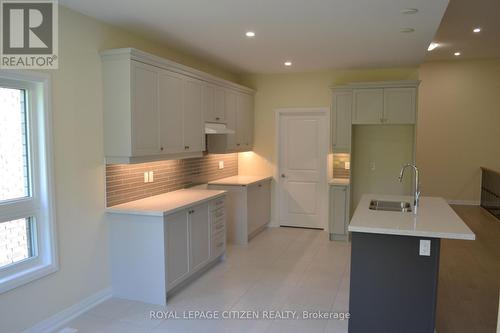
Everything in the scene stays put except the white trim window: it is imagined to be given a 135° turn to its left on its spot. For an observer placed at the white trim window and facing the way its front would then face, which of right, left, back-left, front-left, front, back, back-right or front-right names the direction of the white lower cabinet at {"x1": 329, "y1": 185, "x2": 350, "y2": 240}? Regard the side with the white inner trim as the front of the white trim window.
right

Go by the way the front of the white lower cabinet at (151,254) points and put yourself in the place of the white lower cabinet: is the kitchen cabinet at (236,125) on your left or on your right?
on your left

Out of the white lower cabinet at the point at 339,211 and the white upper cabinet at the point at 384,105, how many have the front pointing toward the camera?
2

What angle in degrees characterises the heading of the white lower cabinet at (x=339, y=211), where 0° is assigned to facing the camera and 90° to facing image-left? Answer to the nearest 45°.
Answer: approximately 0°

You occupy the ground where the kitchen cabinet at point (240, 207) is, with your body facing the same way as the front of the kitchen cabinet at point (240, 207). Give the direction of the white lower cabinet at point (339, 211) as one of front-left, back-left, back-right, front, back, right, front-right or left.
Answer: front-left

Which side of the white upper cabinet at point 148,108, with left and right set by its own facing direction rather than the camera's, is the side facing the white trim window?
right

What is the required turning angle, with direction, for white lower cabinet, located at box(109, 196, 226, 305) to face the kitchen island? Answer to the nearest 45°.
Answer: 0° — it already faces it

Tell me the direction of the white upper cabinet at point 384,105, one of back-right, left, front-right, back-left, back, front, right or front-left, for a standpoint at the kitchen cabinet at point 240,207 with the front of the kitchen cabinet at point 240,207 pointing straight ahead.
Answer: front-left

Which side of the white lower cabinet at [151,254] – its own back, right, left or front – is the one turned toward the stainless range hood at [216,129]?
left

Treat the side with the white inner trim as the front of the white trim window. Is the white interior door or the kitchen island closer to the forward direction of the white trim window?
the kitchen island

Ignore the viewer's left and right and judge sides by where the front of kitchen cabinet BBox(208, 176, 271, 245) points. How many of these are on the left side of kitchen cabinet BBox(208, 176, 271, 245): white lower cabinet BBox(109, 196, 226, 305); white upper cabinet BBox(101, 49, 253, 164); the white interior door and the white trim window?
1

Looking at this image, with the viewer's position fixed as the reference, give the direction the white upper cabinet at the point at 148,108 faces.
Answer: facing the viewer and to the right of the viewer

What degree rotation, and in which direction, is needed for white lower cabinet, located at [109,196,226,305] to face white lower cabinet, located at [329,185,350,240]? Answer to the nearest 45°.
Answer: approximately 90° to its left

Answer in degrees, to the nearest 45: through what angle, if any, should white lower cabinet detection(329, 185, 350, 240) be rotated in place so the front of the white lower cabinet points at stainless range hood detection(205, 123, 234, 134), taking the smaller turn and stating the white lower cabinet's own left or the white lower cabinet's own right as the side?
approximately 45° to the white lower cabinet's own right
